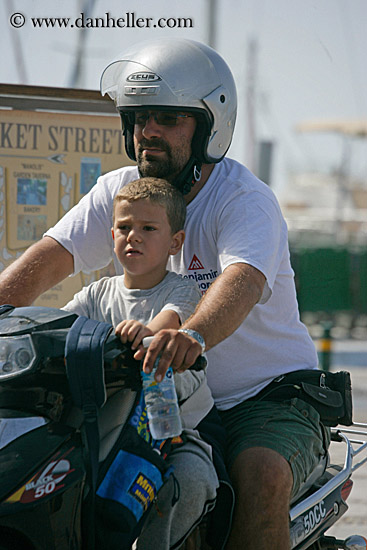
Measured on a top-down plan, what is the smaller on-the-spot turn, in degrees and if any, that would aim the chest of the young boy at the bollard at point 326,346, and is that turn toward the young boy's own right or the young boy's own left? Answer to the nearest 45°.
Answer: approximately 135° to the young boy's own right

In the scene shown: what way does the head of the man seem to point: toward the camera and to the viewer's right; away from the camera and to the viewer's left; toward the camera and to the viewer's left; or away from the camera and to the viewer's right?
toward the camera and to the viewer's left

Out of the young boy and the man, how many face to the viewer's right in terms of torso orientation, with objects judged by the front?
0

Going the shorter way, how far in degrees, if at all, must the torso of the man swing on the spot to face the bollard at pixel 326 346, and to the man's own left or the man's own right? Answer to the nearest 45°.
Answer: approximately 135° to the man's own right

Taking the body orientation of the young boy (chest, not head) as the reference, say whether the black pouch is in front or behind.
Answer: behind

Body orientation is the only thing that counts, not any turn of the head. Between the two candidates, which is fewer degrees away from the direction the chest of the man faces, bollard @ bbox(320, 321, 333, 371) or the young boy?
the young boy

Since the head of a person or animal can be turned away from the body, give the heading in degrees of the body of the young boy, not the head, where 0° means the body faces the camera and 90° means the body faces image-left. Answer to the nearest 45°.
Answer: approximately 45°

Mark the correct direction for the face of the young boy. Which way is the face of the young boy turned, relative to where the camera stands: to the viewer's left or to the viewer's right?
to the viewer's left
